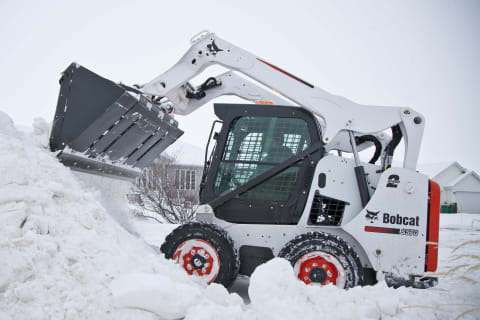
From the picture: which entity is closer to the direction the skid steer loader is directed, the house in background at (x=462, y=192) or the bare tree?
the bare tree

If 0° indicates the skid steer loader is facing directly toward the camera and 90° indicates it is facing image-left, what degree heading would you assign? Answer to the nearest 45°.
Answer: approximately 90°

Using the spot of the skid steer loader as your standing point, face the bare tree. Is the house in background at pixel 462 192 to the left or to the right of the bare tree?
right

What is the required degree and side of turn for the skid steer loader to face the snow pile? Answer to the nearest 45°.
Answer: approximately 45° to its left
